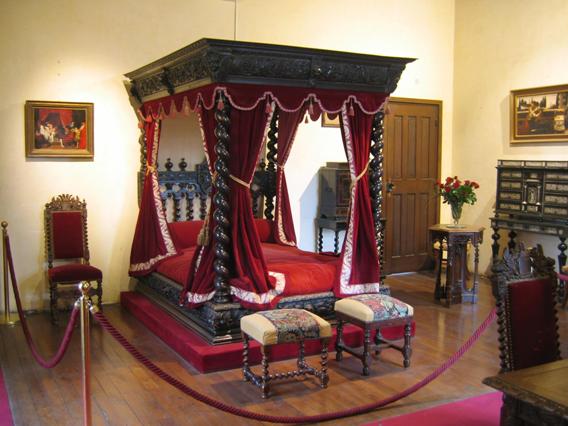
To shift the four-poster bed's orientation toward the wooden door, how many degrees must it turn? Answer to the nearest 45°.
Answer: approximately 90° to its left

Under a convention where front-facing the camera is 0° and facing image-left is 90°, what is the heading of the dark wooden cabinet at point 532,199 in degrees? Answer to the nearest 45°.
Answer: approximately 45°

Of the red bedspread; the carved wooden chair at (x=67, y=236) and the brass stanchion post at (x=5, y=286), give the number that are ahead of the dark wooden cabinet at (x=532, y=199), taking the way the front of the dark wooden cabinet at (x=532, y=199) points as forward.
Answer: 3

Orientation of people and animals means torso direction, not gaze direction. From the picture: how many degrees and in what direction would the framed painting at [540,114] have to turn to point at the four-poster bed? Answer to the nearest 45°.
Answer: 0° — it already faces it

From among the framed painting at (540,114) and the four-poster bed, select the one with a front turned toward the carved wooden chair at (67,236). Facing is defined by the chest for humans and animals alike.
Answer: the framed painting

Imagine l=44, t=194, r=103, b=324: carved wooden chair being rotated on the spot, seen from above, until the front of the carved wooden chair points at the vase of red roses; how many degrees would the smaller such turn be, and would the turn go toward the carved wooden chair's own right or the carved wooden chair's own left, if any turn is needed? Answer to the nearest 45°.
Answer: approximately 45° to the carved wooden chair's own left

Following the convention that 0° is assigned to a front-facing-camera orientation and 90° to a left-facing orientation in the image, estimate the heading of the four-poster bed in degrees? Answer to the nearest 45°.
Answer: approximately 315°

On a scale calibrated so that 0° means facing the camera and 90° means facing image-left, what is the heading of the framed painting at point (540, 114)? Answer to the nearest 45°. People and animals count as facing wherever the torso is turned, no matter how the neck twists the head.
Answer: approximately 45°

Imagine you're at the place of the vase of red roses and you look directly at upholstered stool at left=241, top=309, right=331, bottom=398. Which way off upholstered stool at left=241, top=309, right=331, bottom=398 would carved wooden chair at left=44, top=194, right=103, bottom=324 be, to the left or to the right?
right
